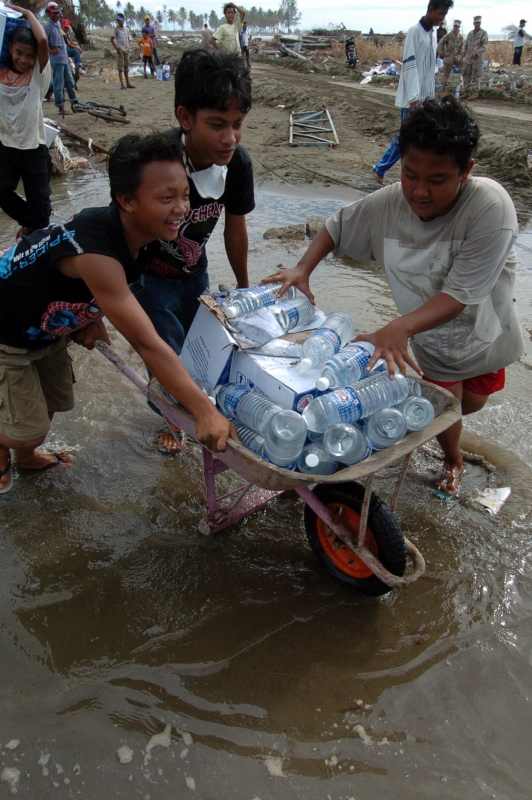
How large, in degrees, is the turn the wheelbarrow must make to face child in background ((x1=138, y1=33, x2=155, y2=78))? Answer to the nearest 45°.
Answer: approximately 135° to its left

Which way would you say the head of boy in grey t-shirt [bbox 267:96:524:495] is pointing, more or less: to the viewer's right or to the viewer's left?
to the viewer's left

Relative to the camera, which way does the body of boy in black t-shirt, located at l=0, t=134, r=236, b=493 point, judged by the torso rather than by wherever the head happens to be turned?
to the viewer's right

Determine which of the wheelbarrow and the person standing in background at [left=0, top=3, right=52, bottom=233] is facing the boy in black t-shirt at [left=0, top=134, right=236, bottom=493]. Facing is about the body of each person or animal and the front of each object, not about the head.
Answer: the person standing in background

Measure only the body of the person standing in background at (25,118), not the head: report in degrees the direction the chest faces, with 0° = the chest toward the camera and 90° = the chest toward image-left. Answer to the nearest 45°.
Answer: approximately 0°

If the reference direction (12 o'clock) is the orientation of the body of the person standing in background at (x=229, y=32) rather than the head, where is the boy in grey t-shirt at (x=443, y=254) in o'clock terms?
The boy in grey t-shirt is roughly at 12 o'clock from the person standing in background.

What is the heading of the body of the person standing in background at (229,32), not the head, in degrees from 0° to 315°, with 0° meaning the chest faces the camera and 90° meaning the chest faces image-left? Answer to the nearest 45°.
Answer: approximately 0°

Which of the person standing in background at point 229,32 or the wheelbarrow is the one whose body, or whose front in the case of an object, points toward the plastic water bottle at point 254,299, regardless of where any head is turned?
the person standing in background

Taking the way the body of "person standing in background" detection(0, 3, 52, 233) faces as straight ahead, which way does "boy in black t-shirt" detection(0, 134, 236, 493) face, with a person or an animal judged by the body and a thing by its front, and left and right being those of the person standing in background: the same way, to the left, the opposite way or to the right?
to the left
